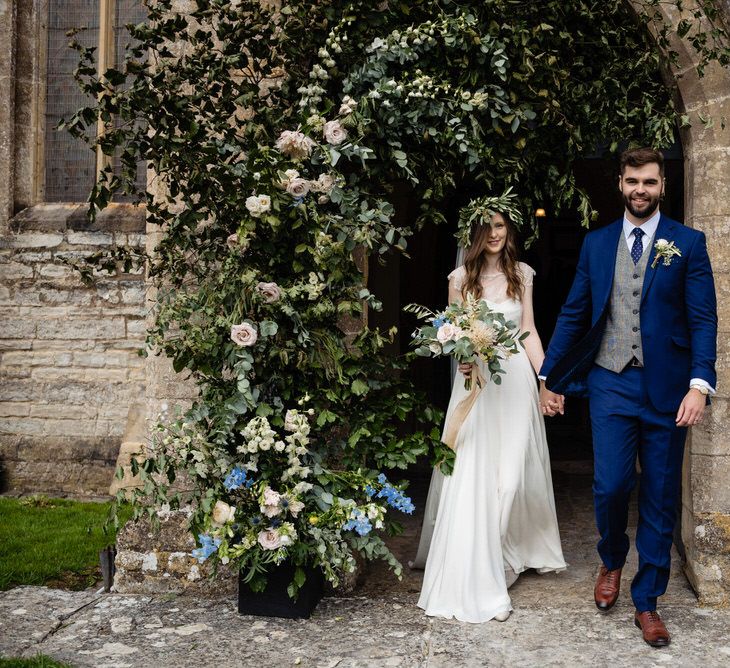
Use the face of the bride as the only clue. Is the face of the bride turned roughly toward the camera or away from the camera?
toward the camera

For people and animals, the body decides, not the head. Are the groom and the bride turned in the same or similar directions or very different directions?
same or similar directions

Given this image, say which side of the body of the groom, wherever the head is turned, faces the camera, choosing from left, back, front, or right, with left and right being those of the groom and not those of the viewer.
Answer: front

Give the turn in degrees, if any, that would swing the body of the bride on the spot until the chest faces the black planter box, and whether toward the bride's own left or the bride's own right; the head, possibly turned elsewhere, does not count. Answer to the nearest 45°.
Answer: approximately 45° to the bride's own right

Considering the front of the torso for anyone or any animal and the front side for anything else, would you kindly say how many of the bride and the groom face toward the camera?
2

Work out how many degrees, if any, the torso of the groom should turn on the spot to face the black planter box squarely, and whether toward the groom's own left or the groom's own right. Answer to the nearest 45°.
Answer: approximately 90° to the groom's own right

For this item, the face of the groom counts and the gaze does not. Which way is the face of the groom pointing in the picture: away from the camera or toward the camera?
toward the camera

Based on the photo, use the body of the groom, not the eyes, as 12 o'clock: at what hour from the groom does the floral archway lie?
The floral archway is roughly at 3 o'clock from the groom.

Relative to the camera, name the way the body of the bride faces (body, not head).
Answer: toward the camera
